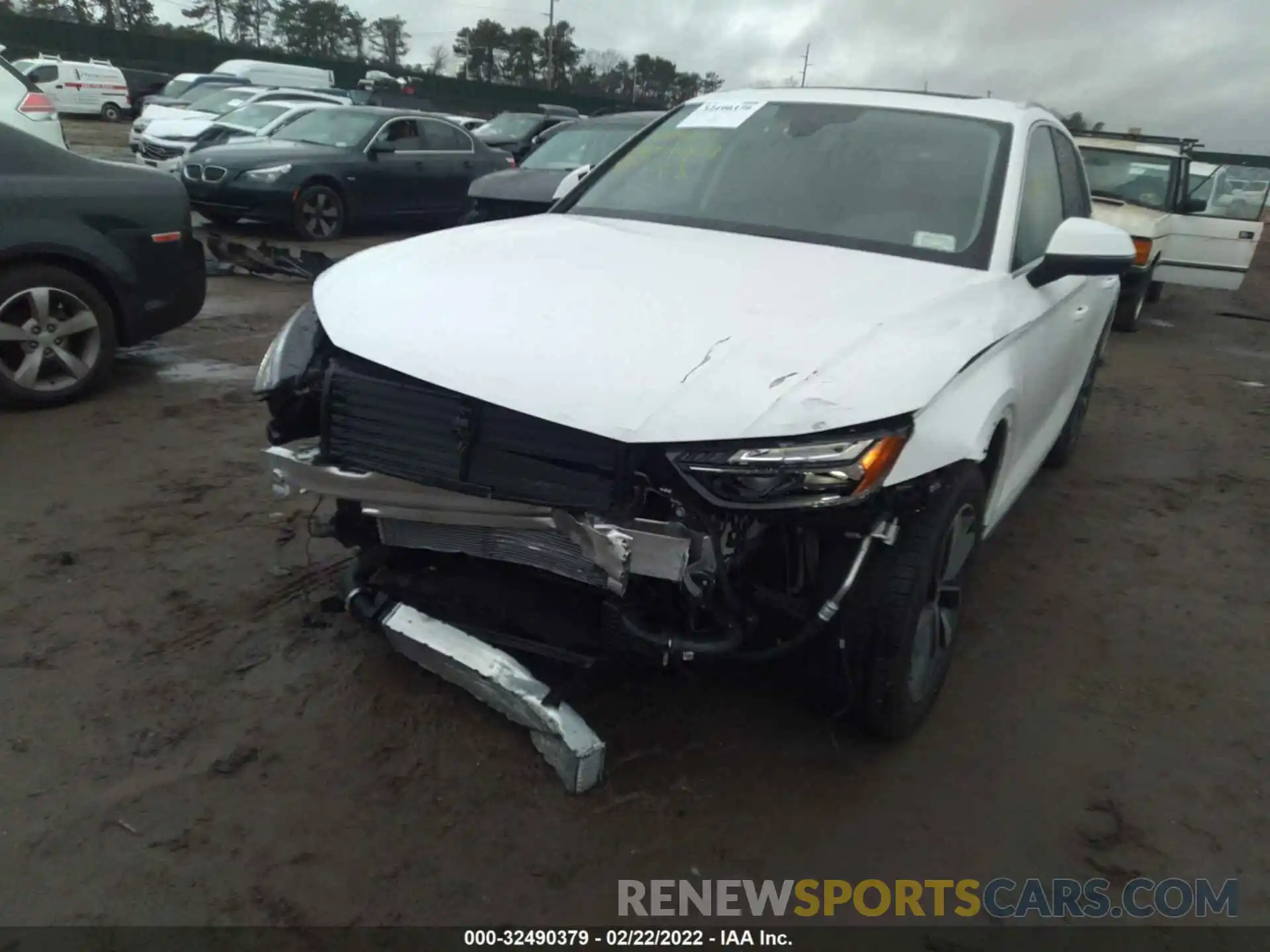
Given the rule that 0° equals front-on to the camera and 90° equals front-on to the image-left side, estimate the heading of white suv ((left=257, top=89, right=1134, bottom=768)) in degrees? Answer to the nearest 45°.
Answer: approximately 45°

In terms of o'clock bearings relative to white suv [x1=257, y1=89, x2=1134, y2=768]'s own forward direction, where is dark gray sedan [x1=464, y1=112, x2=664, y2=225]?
The dark gray sedan is roughly at 4 o'clock from the white suv.

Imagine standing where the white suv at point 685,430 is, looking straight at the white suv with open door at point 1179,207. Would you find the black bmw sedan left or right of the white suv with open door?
left

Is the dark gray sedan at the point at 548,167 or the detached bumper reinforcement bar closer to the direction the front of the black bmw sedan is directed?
the detached bumper reinforcement bar

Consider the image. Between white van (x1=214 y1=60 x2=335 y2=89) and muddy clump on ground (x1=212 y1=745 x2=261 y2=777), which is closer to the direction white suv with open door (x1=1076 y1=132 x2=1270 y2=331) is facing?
the muddy clump on ground

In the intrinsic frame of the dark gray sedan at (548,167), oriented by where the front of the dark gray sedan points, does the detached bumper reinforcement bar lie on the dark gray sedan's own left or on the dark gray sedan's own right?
on the dark gray sedan's own left

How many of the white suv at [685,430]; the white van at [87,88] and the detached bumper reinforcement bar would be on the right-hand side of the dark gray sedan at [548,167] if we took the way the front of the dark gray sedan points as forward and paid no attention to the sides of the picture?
1

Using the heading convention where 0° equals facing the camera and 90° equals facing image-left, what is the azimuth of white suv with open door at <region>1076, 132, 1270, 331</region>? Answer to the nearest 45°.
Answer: approximately 45°

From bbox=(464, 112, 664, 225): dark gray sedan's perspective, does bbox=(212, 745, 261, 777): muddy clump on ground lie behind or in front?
in front

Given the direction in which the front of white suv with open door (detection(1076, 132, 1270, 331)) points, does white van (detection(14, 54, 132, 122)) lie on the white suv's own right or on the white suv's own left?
on the white suv's own right

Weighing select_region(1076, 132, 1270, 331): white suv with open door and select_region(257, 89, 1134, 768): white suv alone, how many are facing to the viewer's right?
0
